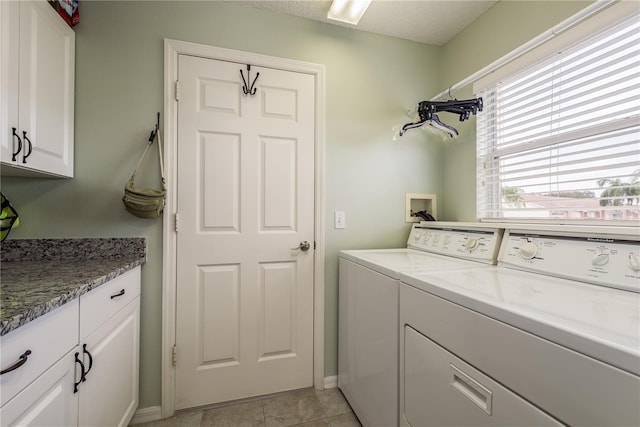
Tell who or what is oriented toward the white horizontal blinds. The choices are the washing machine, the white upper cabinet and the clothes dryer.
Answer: the white upper cabinet

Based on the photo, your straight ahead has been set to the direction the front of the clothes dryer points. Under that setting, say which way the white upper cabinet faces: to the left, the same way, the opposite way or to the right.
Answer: the opposite way

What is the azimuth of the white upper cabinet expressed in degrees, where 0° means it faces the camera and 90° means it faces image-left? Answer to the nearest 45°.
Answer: approximately 315°

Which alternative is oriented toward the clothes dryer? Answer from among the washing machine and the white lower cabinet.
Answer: the white lower cabinet

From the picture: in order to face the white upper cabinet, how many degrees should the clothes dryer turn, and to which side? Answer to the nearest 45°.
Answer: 0° — it already faces it

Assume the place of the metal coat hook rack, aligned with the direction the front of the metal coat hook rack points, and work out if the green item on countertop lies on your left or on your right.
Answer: on your right

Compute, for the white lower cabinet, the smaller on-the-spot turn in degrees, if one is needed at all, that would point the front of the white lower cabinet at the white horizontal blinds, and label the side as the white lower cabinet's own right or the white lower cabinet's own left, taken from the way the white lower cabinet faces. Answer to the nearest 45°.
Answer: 0° — it already faces it

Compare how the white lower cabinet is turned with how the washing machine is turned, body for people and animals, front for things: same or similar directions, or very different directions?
very different directions

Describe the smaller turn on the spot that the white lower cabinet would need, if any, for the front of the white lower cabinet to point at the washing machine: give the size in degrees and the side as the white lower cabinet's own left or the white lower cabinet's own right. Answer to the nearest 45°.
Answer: approximately 45° to the white lower cabinet's own left
